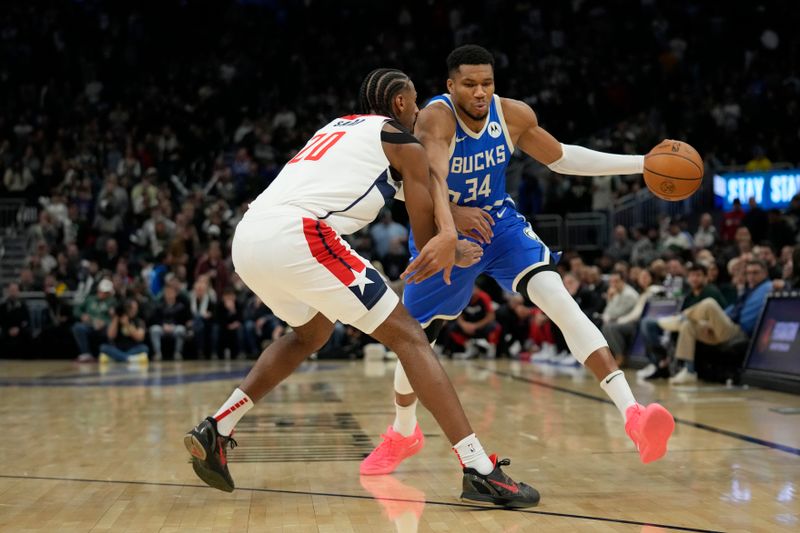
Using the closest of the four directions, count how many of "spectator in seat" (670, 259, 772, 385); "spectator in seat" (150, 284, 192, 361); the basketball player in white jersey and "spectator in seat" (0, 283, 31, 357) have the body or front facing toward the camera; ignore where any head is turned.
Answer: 2

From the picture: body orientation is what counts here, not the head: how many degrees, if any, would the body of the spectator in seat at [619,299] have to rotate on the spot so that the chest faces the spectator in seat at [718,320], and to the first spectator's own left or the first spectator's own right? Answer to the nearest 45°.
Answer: approximately 45° to the first spectator's own left

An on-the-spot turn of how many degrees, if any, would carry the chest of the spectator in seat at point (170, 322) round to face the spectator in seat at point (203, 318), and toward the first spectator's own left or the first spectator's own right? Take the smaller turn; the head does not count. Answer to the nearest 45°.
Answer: approximately 90° to the first spectator's own left

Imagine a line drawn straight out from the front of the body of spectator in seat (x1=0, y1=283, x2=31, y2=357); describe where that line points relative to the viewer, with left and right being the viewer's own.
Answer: facing the viewer

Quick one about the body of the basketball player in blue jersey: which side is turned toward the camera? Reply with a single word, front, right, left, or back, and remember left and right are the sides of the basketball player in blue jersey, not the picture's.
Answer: front

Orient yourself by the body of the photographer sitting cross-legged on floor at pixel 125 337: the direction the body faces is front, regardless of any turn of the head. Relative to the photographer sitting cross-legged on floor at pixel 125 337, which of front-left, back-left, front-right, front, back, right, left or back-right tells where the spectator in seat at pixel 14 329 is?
back-right

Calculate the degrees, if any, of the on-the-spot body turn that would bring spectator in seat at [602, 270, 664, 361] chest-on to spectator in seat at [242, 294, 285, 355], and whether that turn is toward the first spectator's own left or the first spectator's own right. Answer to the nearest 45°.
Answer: approximately 45° to the first spectator's own right

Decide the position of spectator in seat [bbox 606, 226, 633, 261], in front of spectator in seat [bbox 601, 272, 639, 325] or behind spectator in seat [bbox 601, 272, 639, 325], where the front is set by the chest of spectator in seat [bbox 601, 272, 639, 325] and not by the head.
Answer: behind

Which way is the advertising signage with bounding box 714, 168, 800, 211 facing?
toward the camera

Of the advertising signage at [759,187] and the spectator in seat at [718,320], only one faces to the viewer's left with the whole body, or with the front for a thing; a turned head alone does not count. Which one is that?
the spectator in seat

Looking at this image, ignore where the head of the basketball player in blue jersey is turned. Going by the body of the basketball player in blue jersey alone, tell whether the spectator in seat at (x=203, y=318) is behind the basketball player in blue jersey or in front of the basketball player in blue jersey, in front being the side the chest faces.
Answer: behind

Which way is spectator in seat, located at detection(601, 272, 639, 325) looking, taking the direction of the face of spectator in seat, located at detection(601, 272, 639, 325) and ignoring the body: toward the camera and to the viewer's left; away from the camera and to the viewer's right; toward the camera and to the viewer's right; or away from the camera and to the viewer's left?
toward the camera and to the viewer's left

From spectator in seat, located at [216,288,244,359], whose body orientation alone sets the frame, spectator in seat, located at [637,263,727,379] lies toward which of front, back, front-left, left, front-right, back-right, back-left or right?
front-left
